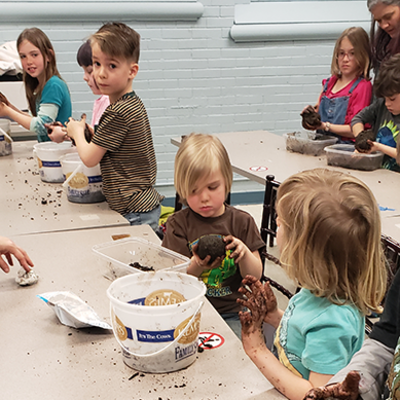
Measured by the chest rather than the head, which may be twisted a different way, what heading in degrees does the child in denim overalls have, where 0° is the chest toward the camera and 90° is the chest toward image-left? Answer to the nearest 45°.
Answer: approximately 45°

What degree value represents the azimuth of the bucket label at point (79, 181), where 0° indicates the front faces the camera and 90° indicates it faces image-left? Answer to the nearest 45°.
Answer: approximately 0°

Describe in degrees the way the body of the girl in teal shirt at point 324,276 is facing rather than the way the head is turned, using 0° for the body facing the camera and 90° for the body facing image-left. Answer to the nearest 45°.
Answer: approximately 90°

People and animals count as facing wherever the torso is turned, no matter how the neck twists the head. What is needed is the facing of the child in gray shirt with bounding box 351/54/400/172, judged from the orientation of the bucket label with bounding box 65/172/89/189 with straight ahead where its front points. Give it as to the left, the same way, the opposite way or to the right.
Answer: to the right

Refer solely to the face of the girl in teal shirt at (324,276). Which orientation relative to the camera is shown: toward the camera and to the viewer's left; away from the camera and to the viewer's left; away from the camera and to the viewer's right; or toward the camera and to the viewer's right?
away from the camera and to the viewer's left

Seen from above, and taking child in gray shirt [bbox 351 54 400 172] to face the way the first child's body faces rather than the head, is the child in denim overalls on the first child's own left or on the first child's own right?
on the first child's own right

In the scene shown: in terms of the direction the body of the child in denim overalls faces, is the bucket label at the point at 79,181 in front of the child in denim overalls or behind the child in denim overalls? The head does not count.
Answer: in front

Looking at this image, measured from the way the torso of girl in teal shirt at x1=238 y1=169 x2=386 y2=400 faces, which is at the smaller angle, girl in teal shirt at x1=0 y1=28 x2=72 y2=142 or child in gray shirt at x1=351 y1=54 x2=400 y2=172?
the girl in teal shirt

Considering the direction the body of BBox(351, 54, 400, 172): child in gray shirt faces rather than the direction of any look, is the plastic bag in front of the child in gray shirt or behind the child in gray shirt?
in front

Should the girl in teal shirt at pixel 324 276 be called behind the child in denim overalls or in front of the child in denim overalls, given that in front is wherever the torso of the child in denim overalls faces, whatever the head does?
in front
